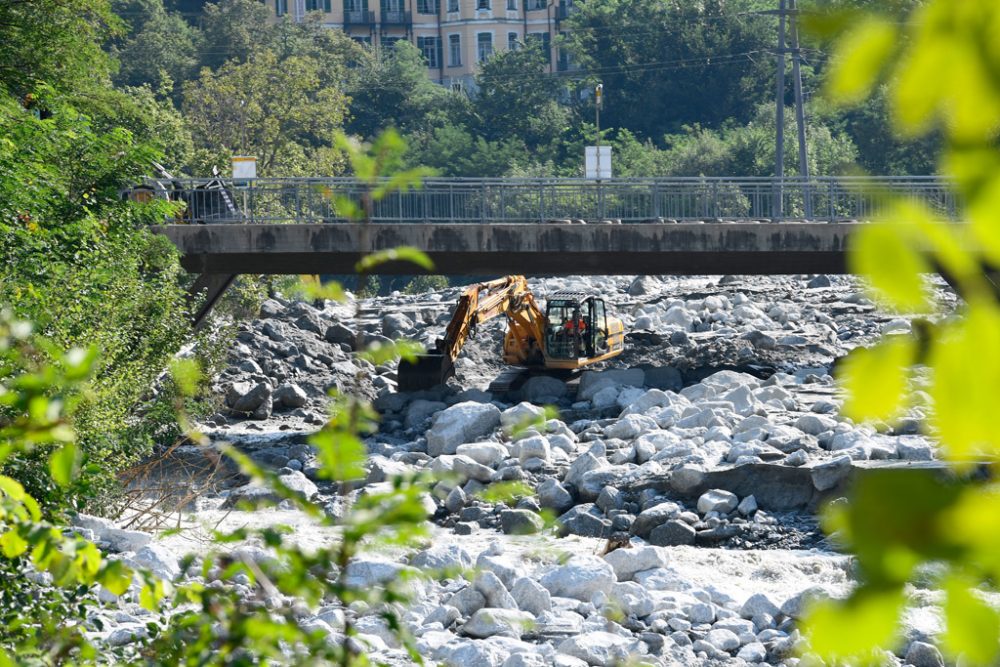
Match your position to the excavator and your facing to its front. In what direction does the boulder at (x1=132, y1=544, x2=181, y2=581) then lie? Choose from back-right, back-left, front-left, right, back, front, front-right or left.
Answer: front-left

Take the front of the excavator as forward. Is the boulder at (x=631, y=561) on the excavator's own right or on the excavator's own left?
on the excavator's own left

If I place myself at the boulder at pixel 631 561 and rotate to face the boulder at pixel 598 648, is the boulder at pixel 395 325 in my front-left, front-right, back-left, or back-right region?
back-right

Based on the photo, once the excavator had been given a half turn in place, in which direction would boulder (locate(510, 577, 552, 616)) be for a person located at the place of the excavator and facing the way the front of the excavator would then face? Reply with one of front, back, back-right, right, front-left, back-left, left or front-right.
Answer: back-right

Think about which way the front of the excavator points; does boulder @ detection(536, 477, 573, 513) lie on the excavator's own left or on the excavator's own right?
on the excavator's own left

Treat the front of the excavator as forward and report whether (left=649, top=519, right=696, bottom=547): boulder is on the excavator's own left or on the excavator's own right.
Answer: on the excavator's own left

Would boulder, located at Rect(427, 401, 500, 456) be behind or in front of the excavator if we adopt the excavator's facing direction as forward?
in front

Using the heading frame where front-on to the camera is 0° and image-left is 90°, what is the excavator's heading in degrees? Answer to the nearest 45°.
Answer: approximately 45°

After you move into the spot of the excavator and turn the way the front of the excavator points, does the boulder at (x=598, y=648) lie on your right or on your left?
on your left

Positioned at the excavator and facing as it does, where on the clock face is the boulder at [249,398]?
The boulder is roughly at 1 o'clock from the excavator.

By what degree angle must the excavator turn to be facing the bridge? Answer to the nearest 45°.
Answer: approximately 45° to its left
